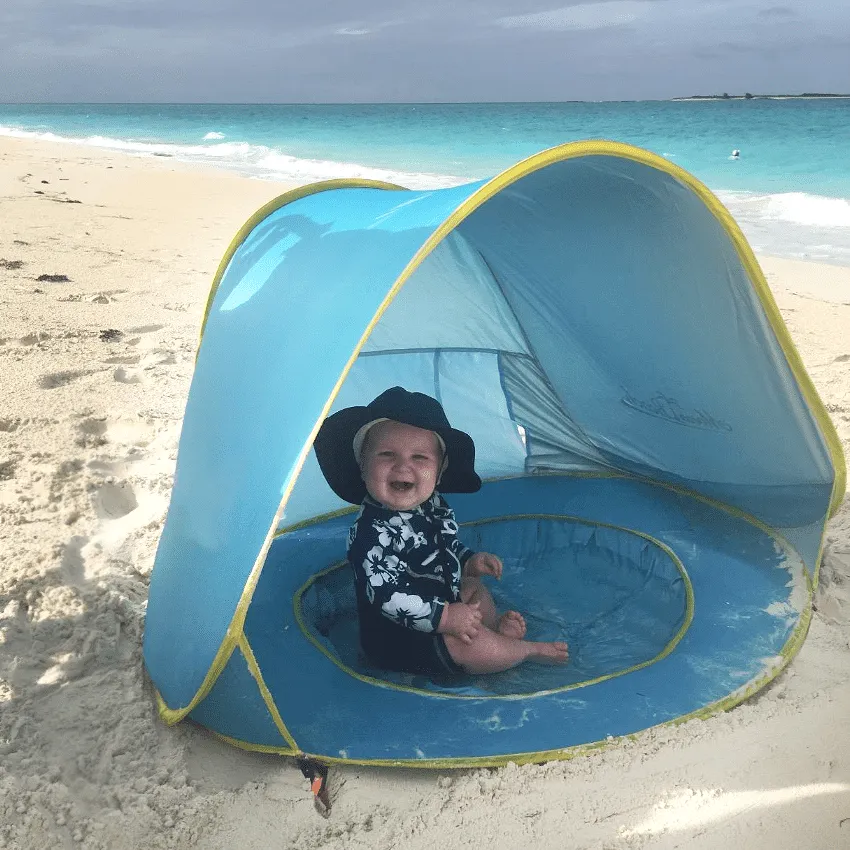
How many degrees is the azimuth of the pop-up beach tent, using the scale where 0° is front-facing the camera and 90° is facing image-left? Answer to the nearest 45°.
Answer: approximately 315°
